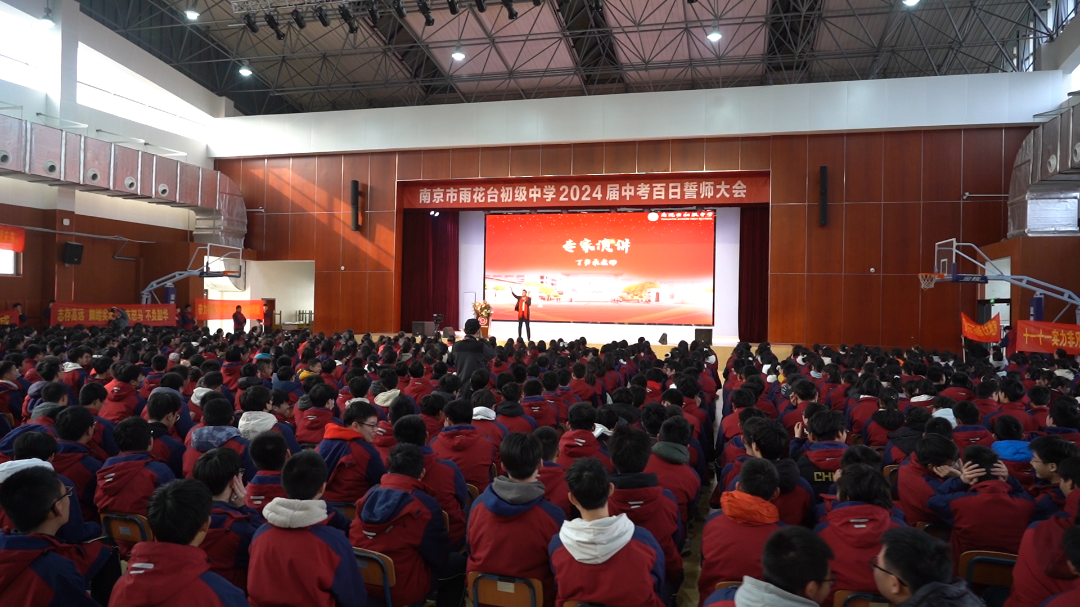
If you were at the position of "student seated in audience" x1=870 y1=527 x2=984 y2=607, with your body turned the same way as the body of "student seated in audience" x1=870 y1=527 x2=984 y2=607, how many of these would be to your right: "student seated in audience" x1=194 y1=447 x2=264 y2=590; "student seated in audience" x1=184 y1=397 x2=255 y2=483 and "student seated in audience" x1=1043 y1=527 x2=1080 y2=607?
1

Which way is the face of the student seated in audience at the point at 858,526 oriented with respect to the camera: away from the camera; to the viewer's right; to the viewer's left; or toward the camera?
away from the camera

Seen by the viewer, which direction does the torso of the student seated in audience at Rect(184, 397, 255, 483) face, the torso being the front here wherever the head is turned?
away from the camera

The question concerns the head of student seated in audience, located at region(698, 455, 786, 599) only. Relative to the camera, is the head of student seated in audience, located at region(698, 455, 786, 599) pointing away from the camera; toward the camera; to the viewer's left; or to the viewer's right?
away from the camera

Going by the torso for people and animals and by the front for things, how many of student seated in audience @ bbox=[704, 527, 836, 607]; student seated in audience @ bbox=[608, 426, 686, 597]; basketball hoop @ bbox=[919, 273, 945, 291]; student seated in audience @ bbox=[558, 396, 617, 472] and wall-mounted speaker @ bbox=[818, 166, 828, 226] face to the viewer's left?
1

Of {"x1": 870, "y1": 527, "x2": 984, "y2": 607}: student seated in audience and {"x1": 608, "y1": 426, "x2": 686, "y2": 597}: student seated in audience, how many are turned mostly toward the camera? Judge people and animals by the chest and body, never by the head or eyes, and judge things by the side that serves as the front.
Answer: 0

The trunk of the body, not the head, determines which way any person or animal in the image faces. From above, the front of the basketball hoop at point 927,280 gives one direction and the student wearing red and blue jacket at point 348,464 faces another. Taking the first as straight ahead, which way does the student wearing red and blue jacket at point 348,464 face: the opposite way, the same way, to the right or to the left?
to the right

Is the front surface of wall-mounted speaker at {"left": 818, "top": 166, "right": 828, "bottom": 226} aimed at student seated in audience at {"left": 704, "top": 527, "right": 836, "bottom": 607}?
yes

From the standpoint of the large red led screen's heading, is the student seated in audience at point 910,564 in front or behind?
in front

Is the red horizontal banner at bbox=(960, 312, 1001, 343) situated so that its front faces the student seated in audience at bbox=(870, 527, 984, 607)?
yes

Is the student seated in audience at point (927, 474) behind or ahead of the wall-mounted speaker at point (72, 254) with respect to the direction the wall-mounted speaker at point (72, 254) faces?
ahead

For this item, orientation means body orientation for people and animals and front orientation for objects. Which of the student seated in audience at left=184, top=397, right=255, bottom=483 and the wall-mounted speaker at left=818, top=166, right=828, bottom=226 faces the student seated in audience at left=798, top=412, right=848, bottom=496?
the wall-mounted speaker

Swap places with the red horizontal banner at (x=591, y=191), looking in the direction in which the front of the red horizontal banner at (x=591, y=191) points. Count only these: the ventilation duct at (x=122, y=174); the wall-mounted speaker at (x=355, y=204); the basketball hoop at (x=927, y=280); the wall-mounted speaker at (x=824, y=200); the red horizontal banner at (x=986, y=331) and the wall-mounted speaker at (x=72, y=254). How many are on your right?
3

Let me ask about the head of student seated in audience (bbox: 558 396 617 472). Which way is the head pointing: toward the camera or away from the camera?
away from the camera

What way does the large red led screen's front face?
toward the camera

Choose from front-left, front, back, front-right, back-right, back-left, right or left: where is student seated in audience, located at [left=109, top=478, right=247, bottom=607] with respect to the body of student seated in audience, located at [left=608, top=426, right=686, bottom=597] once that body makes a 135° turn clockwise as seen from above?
right

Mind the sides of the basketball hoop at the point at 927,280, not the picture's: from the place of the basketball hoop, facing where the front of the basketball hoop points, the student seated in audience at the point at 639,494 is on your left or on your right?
on your left

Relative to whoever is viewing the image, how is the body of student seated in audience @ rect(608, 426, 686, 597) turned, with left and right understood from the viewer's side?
facing away from the viewer

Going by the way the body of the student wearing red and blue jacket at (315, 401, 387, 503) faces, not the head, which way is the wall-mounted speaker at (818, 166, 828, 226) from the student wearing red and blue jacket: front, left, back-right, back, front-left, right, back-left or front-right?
front

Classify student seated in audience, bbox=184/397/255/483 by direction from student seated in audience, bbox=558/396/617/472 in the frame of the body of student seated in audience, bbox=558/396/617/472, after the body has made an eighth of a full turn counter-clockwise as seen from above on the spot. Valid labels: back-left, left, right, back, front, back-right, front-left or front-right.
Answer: front-left
